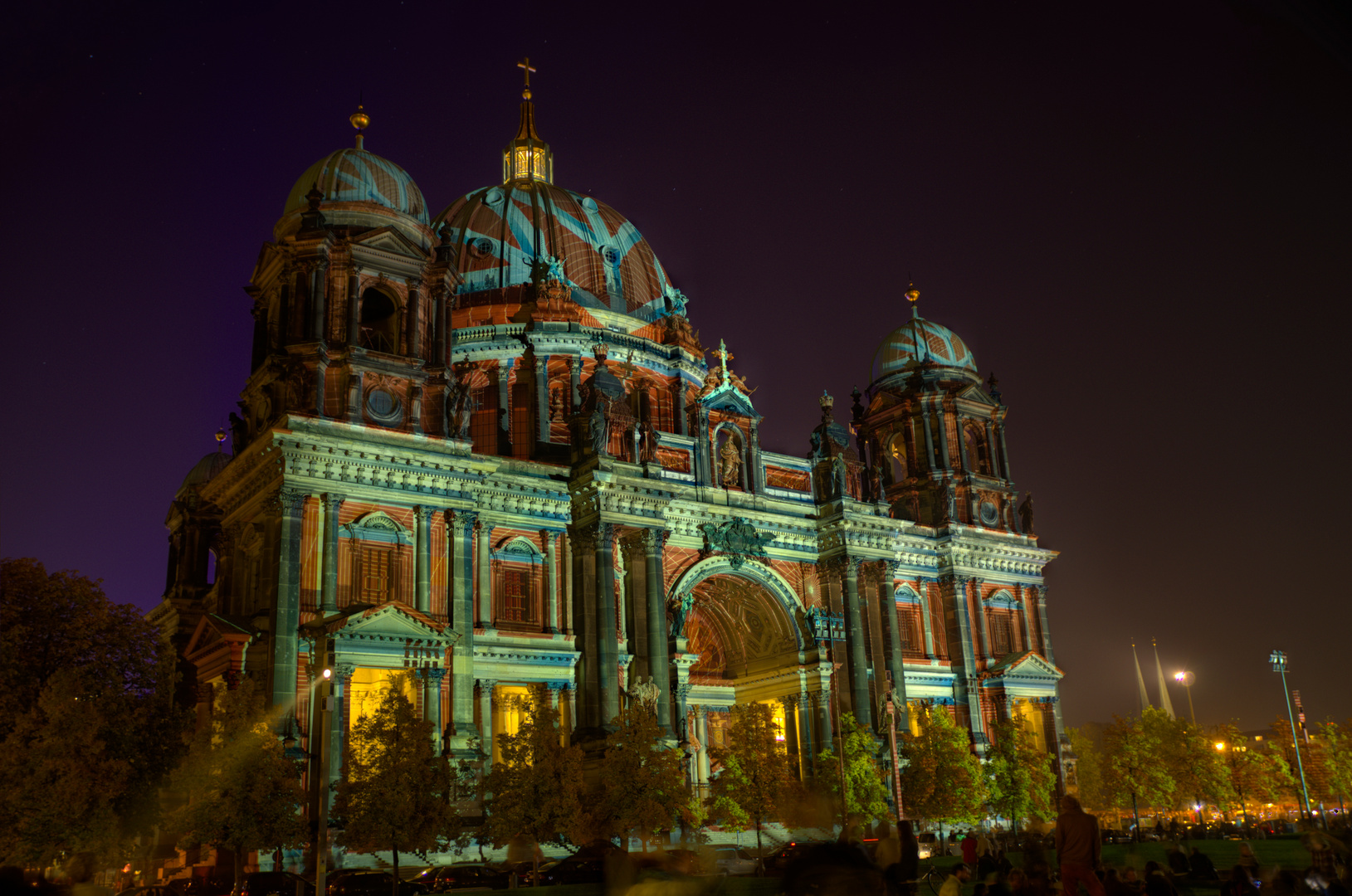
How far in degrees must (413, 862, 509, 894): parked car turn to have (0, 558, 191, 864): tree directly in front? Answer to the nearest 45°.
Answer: approximately 45° to its right

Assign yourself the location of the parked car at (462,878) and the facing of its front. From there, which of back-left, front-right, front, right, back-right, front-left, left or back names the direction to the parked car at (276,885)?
front

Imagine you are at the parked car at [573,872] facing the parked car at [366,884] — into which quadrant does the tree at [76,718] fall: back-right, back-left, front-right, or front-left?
front-right

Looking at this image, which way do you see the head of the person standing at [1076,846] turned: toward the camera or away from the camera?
away from the camera

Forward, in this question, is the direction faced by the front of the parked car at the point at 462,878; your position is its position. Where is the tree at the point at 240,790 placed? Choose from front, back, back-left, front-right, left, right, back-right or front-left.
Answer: front

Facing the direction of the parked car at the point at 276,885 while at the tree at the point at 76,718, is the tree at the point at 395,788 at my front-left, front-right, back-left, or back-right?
front-left

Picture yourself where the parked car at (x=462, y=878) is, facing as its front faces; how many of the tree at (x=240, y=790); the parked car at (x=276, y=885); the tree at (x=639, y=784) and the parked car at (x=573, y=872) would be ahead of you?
2

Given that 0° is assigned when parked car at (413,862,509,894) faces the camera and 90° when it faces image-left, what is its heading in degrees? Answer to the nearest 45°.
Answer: approximately 90°

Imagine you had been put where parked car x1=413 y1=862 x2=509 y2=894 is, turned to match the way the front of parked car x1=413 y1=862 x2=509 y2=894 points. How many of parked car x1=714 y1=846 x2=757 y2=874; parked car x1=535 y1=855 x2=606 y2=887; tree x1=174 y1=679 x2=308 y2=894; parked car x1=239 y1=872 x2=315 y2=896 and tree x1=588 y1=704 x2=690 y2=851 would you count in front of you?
3
